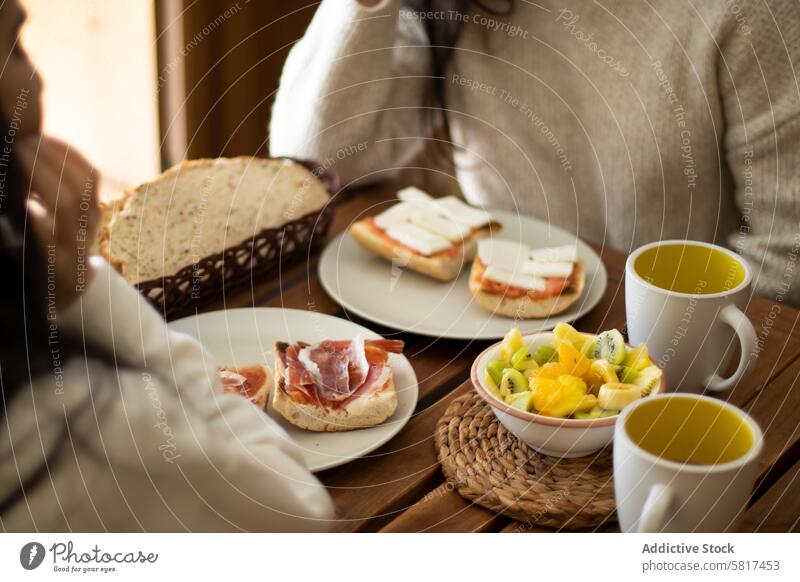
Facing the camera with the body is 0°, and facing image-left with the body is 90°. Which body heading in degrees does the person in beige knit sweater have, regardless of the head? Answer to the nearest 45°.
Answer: approximately 45°
